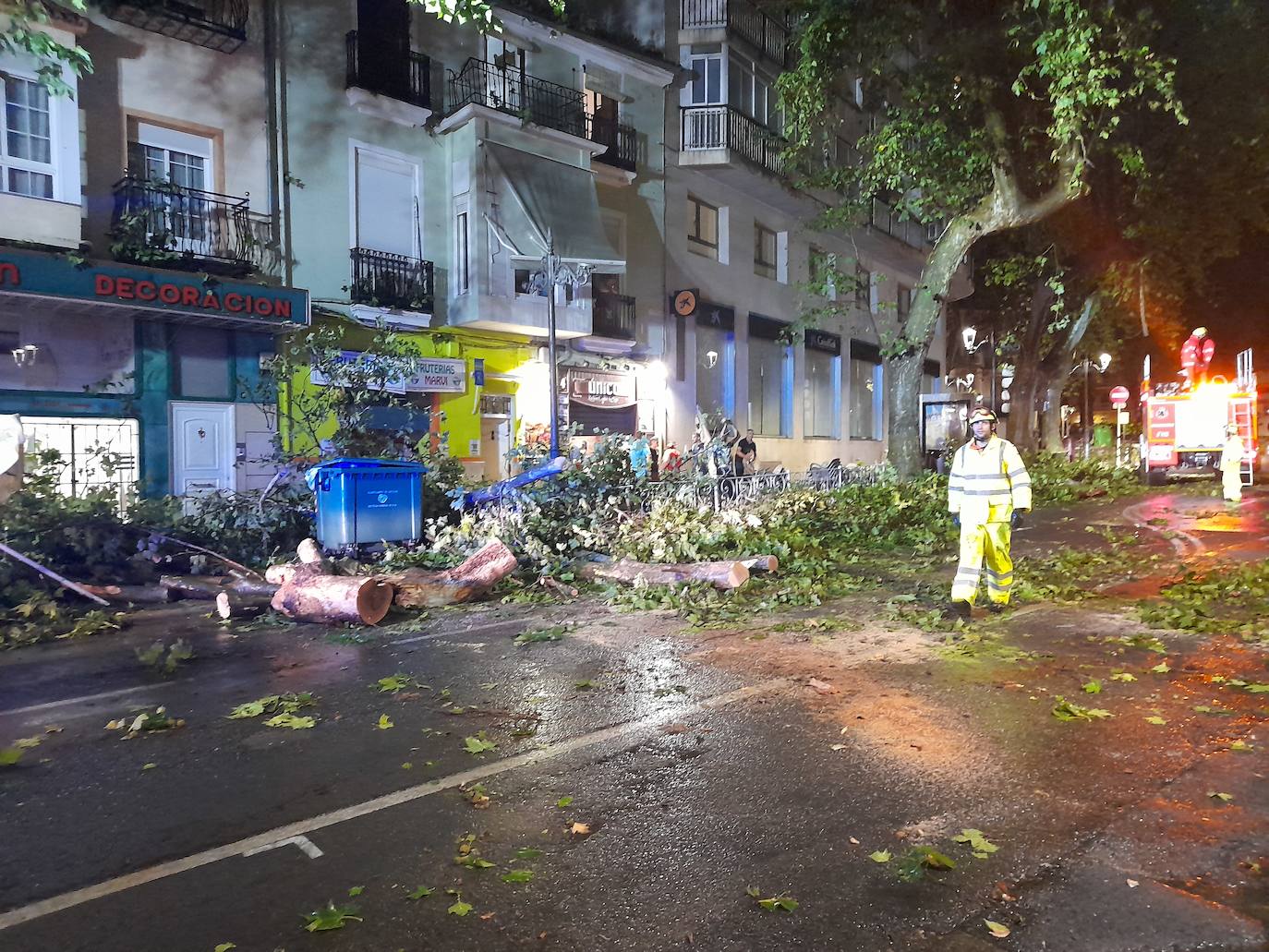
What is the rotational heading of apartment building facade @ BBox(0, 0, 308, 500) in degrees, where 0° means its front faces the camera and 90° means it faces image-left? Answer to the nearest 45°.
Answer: approximately 315°

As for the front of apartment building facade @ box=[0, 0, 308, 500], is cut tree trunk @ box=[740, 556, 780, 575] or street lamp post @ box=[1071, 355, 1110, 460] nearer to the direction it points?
the cut tree trunk

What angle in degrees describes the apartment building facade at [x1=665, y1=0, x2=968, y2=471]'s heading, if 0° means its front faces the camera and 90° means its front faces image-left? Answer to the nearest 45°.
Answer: approximately 315°

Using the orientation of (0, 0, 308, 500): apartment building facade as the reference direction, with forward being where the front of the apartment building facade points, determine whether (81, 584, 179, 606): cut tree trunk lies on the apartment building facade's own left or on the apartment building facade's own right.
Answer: on the apartment building facade's own right

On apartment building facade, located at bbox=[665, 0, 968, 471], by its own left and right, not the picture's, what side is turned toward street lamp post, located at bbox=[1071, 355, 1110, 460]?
left
